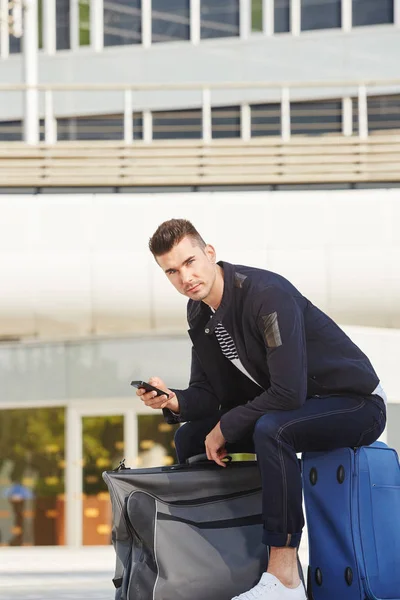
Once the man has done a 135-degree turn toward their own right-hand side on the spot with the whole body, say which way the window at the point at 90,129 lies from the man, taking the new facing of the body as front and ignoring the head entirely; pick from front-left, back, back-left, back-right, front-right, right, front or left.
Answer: front

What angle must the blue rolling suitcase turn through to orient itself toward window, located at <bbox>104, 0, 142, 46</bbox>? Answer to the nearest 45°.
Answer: approximately 135° to its left

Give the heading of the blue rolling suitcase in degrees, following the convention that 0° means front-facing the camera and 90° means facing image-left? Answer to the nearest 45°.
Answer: approximately 315°

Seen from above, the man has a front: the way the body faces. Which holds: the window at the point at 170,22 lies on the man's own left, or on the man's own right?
on the man's own right

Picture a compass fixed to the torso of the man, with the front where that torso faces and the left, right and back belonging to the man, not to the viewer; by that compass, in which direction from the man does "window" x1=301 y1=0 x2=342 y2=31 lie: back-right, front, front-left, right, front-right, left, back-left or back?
back-right

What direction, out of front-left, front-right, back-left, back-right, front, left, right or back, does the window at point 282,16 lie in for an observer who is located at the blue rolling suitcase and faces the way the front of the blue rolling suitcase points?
back-left

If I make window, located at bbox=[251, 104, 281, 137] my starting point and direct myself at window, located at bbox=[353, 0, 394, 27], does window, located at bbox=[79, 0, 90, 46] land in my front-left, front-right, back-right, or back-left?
back-left

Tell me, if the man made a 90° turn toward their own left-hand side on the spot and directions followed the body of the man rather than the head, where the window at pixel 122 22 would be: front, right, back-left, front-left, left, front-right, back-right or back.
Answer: back-left

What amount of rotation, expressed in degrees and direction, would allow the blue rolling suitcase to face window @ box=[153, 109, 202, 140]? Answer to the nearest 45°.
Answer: approximately 135° to its left
